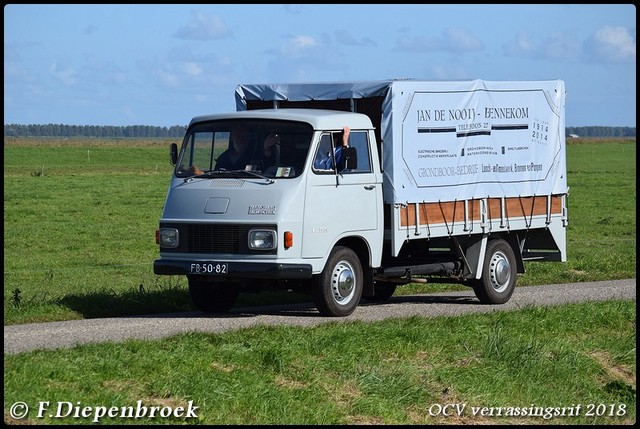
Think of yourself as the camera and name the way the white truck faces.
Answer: facing the viewer and to the left of the viewer
